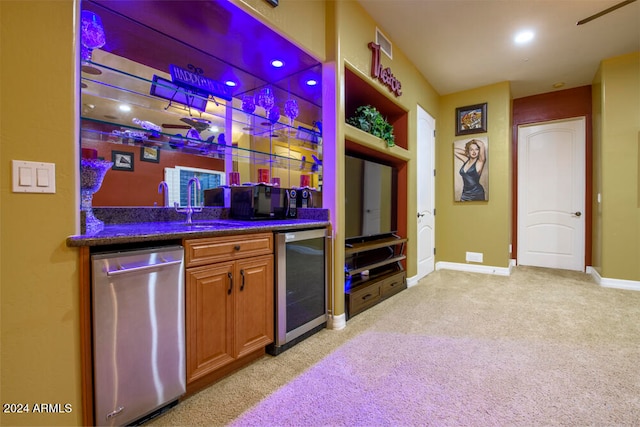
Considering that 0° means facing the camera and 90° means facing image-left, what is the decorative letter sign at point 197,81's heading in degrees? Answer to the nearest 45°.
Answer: approximately 315°

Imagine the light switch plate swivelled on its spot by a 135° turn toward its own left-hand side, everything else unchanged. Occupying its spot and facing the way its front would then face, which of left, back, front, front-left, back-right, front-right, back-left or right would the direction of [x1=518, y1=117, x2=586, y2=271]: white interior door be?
front-right

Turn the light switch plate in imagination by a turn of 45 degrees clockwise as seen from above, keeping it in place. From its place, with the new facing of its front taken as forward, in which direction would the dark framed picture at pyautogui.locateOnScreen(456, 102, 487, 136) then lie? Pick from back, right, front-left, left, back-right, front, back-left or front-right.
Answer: back-left

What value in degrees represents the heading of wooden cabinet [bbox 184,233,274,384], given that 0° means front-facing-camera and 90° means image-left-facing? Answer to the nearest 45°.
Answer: approximately 315°

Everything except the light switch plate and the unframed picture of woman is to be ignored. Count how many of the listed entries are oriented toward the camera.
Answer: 2

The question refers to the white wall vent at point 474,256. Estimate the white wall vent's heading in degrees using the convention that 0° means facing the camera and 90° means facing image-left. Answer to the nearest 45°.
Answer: approximately 0°

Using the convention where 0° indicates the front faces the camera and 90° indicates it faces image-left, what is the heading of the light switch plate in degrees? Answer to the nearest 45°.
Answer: approximately 0°

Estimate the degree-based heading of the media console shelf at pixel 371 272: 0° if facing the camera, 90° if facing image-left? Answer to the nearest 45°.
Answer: approximately 315°

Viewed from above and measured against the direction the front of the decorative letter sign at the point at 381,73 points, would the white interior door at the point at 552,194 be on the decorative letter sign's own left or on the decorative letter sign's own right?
on the decorative letter sign's own left

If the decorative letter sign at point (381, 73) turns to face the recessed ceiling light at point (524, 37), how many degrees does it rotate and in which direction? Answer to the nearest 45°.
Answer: approximately 45° to its left

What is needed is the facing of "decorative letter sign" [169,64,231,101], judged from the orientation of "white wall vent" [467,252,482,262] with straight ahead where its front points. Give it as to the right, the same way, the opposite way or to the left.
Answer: to the left
